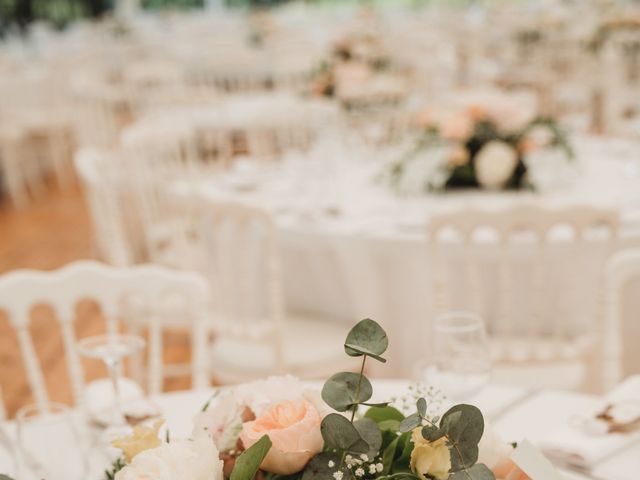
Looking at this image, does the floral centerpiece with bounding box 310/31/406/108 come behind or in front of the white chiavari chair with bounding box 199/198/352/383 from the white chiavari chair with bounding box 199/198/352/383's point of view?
in front

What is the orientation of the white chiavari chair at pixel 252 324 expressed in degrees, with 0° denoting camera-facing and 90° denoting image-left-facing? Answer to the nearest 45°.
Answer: approximately 225°

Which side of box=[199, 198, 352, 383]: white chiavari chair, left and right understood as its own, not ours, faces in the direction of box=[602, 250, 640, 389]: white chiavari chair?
right

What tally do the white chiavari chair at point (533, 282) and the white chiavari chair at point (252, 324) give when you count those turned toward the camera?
0

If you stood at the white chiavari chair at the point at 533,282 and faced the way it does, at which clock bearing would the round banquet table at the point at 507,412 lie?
The round banquet table is roughly at 6 o'clock from the white chiavari chair.

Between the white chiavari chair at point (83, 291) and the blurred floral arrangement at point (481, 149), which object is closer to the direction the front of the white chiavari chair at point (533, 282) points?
the blurred floral arrangement

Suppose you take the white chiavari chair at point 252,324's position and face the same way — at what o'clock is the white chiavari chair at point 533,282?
the white chiavari chair at point 533,282 is roughly at 2 o'clock from the white chiavari chair at point 252,324.

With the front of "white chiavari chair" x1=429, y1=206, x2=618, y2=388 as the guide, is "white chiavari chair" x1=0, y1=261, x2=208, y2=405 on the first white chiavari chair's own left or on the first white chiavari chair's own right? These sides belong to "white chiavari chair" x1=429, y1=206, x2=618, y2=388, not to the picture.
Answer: on the first white chiavari chair's own left

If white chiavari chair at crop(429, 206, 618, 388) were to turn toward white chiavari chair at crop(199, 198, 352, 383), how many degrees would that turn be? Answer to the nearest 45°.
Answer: approximately 90° to its left

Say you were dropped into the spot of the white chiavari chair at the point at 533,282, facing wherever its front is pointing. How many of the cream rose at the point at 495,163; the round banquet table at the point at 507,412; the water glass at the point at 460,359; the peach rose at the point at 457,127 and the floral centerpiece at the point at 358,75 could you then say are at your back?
2

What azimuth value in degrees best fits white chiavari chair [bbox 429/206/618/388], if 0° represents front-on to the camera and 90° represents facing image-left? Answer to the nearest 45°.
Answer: approximately 180°

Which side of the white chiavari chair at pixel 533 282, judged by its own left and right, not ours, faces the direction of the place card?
back
